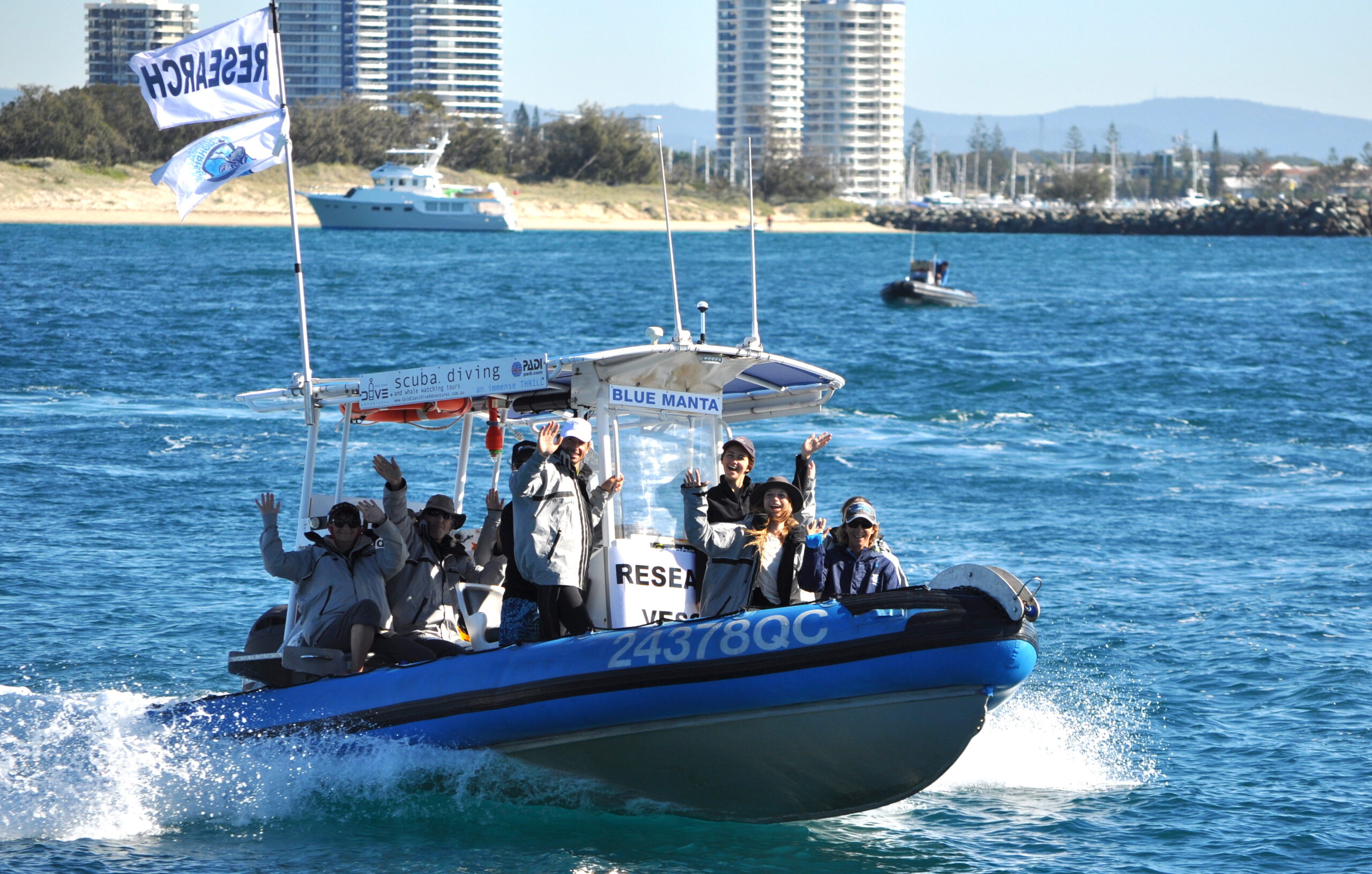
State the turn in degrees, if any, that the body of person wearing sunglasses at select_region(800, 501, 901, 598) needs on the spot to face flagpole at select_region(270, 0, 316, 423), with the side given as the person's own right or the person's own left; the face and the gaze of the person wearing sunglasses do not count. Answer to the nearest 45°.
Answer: approximately 90° to the person's own right

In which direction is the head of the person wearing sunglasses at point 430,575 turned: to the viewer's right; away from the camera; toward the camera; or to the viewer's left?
toward the camera

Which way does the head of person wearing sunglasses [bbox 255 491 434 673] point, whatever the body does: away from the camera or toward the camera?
toward the camera

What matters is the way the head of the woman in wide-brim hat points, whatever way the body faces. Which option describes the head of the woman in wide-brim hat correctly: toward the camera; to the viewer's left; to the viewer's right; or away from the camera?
toward the camera

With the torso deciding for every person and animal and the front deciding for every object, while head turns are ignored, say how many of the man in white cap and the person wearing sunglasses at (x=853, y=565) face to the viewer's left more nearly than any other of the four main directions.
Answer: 0

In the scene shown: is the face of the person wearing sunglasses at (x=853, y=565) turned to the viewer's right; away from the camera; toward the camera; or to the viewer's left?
toward the camera

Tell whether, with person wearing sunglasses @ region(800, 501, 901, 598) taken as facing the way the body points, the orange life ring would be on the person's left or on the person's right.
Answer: on the person's right

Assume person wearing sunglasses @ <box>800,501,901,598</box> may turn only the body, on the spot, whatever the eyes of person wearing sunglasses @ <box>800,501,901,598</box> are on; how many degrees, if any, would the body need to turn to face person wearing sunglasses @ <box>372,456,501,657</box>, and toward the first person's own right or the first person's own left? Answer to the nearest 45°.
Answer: approximately 90° to the first person's own right

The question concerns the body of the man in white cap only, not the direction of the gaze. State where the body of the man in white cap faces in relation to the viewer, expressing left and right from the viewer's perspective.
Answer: facing the viewer and to the right of the viewer

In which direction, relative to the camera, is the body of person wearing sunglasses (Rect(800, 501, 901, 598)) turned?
toward the camera

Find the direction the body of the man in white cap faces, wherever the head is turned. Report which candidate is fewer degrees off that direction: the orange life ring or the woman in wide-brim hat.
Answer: the woman in wide-brim hat

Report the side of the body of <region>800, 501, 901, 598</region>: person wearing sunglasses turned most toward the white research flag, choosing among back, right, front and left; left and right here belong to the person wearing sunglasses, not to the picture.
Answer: right
